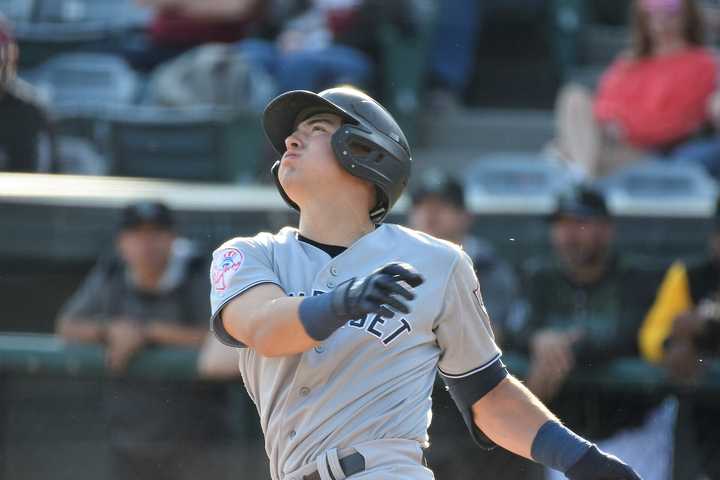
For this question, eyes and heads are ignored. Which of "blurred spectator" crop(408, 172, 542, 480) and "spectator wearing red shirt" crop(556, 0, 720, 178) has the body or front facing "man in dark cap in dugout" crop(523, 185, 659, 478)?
the spectator wearing red shirt

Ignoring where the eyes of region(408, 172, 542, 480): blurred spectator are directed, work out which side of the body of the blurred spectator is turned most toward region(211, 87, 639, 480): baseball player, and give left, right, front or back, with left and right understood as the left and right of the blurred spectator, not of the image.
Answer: front

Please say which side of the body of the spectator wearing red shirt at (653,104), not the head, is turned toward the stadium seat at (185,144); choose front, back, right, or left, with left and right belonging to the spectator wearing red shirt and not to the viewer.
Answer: right

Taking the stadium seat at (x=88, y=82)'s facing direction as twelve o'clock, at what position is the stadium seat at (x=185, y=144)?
the stadium seat at (x=185, y=144) is roughly at 11 o'clock from the stadium seat at (x=88, y=82).

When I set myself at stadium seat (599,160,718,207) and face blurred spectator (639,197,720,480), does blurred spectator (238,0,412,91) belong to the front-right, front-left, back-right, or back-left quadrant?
back-right

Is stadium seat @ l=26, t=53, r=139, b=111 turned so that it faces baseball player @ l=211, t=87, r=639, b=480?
yes

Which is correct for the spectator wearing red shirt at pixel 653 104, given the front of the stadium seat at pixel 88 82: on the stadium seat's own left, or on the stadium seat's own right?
on the stadium seat's own left
